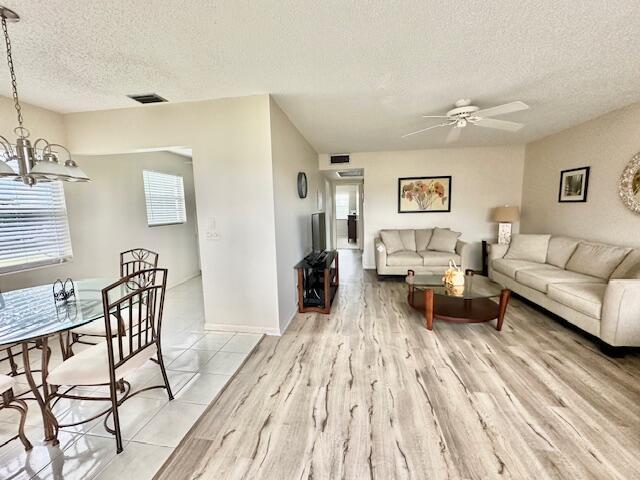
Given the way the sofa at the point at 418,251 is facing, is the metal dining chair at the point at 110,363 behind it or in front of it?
in front

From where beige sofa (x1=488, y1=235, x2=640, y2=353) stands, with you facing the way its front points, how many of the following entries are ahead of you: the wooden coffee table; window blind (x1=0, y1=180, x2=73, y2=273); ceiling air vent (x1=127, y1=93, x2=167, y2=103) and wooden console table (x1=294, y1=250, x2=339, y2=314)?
4

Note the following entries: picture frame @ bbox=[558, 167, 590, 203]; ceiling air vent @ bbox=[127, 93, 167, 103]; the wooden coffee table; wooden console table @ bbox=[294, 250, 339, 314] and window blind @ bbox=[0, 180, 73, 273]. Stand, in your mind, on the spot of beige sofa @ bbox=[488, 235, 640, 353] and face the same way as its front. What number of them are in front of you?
4

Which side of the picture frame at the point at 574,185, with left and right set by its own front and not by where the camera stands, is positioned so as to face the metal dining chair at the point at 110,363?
front

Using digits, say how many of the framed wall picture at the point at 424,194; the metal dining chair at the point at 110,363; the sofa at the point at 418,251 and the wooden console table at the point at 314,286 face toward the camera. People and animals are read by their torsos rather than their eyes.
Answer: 2

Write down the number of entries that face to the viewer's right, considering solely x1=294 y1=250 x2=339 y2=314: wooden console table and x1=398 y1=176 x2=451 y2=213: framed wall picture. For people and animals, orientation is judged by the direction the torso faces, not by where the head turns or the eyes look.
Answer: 1

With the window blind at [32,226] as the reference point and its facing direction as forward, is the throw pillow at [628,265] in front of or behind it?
in front

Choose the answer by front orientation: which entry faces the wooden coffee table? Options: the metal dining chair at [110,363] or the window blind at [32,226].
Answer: the window blind

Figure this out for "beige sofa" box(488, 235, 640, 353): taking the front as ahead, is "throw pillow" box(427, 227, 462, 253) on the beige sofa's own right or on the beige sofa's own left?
on the beige sofa's own right

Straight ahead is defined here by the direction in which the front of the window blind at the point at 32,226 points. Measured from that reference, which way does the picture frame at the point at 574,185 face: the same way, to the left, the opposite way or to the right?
the opposite way

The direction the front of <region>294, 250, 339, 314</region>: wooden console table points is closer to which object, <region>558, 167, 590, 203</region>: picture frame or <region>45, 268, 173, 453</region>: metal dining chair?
the picture frame

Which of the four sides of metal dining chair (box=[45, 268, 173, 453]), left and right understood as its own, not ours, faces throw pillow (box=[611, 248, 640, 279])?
back

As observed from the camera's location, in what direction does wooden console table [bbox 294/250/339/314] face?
facing to the right of the viewer

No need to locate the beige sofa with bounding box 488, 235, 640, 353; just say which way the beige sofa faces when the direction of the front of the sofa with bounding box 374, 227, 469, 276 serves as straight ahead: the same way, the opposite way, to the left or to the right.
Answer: to the right

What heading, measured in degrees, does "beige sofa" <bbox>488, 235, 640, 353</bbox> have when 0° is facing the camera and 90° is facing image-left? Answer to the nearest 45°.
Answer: approximately 45°

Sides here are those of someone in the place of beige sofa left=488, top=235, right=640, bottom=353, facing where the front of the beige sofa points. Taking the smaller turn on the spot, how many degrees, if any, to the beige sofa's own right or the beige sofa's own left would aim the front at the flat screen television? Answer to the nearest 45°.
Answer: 0° — it already faces it
